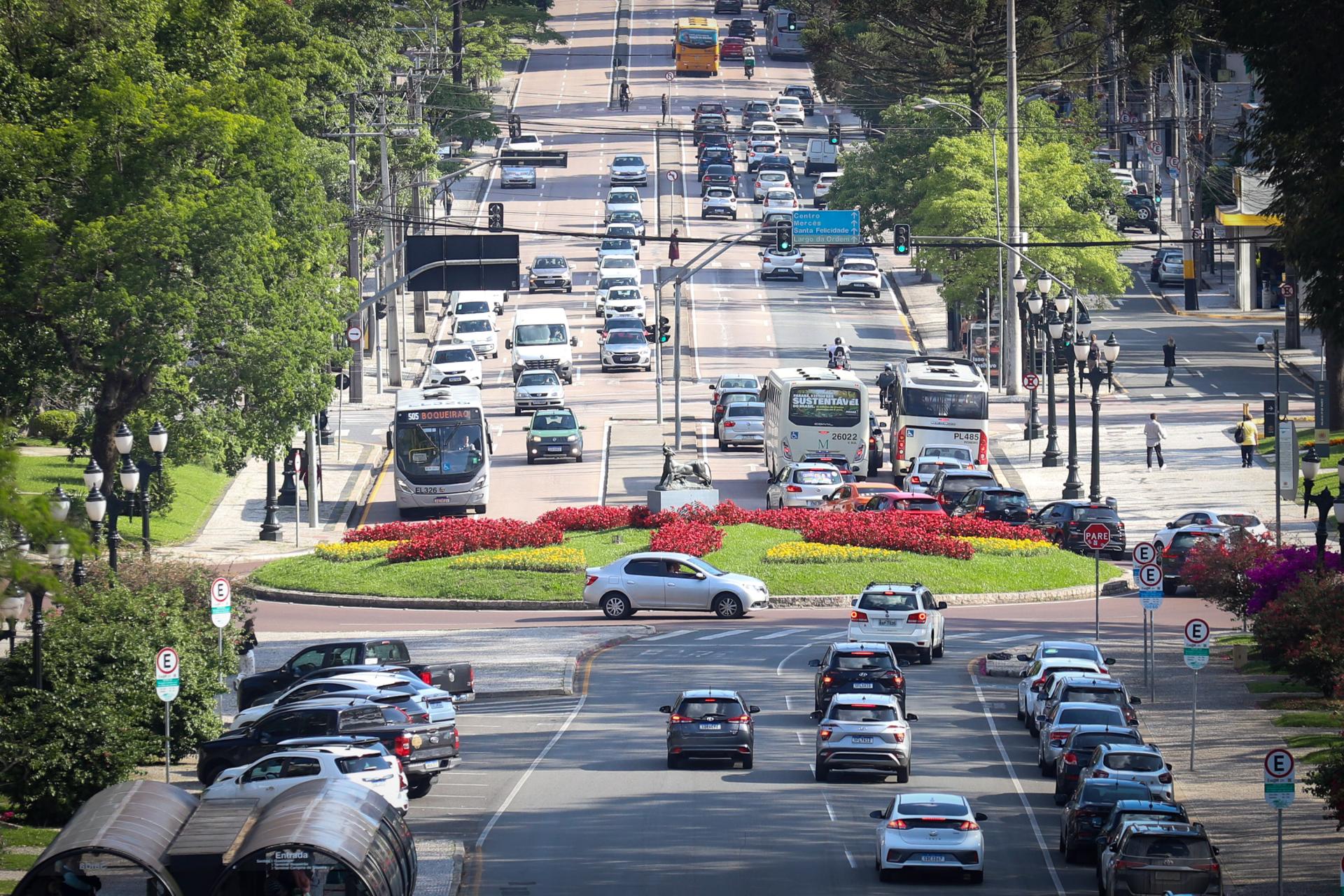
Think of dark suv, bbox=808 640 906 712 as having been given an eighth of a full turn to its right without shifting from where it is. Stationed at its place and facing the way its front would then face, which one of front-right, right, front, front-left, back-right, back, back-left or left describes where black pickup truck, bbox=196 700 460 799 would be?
back

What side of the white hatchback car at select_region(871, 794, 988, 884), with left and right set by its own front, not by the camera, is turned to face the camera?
back

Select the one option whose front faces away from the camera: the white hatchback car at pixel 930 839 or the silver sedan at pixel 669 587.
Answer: the white hatchback car

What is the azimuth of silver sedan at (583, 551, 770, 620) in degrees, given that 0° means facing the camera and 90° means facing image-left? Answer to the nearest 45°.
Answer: approximately 270°

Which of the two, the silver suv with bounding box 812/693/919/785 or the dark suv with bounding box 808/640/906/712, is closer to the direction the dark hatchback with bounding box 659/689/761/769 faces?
the dark suv

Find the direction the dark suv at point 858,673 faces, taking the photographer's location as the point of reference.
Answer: facing away from the viewer

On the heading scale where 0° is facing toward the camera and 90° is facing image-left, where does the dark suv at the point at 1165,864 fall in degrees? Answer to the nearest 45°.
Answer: approximately 180°

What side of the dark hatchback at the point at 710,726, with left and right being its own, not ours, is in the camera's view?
back

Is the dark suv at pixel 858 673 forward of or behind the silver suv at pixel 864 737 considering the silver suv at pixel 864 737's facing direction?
forward

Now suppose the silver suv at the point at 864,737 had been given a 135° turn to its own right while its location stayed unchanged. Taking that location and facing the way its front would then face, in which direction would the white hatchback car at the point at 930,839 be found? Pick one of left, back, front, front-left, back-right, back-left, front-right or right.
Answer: front-right

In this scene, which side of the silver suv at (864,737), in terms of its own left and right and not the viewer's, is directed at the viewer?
back
